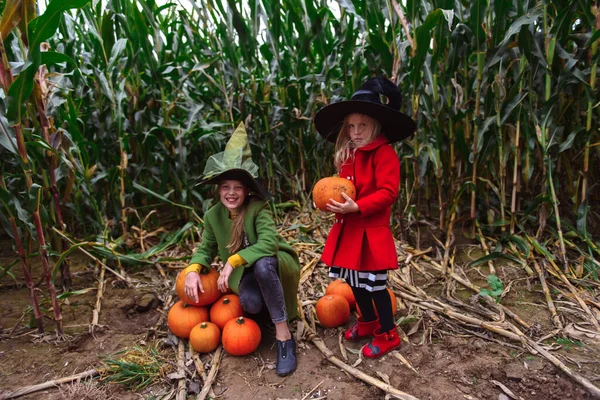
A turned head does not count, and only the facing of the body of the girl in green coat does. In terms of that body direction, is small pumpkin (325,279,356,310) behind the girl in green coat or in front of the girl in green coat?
behind

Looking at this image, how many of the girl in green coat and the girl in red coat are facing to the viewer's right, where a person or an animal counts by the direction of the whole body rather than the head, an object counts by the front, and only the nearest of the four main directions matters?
0

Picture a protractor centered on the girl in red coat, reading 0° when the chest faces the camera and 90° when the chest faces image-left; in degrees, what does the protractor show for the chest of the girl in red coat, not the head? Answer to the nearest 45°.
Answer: approximately 45°

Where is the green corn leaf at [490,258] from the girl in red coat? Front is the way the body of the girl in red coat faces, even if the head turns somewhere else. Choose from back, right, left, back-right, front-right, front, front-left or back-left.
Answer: back

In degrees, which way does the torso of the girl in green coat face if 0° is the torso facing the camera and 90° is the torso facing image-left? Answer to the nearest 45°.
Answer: approximately 45°

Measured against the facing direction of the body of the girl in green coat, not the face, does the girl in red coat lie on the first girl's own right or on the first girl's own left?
on the first girl's own left
